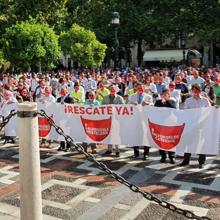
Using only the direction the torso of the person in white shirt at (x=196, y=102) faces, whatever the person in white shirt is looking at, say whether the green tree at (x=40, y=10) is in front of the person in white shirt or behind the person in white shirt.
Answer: behind

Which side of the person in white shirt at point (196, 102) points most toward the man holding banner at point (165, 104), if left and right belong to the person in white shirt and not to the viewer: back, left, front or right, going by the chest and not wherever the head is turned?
right

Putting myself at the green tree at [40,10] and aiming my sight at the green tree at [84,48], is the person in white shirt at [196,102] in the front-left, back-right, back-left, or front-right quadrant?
front-right

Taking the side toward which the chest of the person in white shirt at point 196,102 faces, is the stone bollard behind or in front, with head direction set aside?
in front

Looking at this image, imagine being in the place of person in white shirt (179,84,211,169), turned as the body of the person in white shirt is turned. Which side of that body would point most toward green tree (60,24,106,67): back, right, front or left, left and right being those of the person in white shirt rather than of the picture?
back

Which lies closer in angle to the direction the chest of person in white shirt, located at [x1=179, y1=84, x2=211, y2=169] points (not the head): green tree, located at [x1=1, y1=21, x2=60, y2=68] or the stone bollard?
the stone bollard

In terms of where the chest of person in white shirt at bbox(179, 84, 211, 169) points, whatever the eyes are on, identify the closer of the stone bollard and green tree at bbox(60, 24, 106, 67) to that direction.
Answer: the stone bollard

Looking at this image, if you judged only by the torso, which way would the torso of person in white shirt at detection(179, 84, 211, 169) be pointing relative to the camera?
toward the camera

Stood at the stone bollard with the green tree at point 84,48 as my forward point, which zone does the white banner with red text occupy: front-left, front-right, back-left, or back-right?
front-right

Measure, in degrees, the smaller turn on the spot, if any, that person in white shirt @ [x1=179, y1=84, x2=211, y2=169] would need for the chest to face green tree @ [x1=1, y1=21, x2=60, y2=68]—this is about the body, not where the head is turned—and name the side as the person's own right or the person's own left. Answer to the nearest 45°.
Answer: approximately 135° to the person's own right
